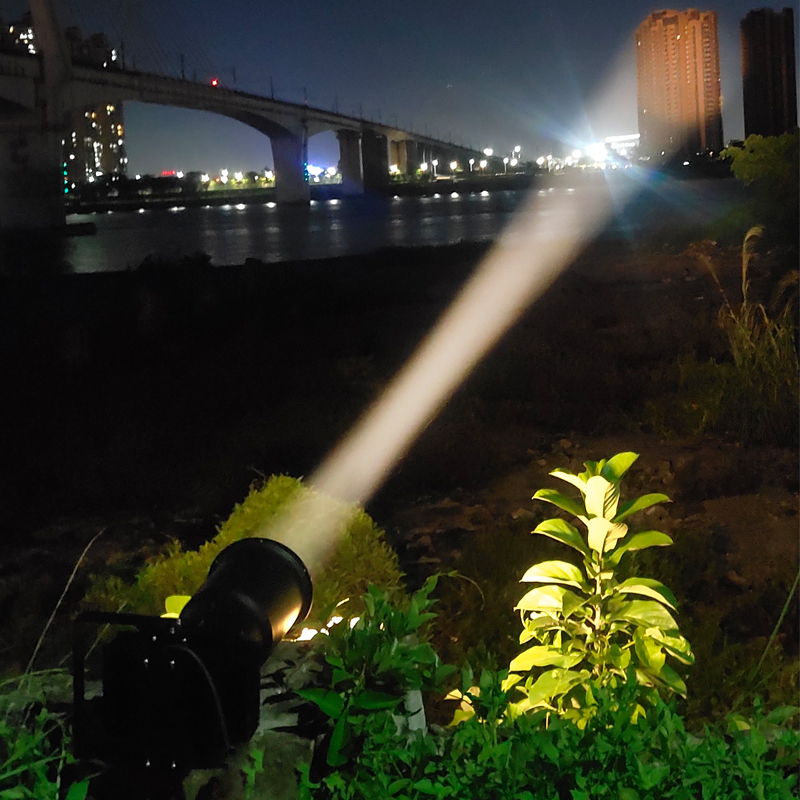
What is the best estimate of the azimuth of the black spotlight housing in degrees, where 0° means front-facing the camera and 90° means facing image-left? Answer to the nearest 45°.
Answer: approximately 225°

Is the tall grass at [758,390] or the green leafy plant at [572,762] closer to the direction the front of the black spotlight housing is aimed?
the tall grass

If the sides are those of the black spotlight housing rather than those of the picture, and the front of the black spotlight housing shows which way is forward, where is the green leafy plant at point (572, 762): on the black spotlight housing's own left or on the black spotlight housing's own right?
on the black spotlight housing's own right

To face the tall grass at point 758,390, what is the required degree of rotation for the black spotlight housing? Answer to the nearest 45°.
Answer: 0° — it already faces it

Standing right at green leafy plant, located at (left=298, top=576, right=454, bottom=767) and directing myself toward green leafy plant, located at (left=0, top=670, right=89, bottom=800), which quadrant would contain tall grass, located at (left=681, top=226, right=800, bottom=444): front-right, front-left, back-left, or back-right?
back-right
